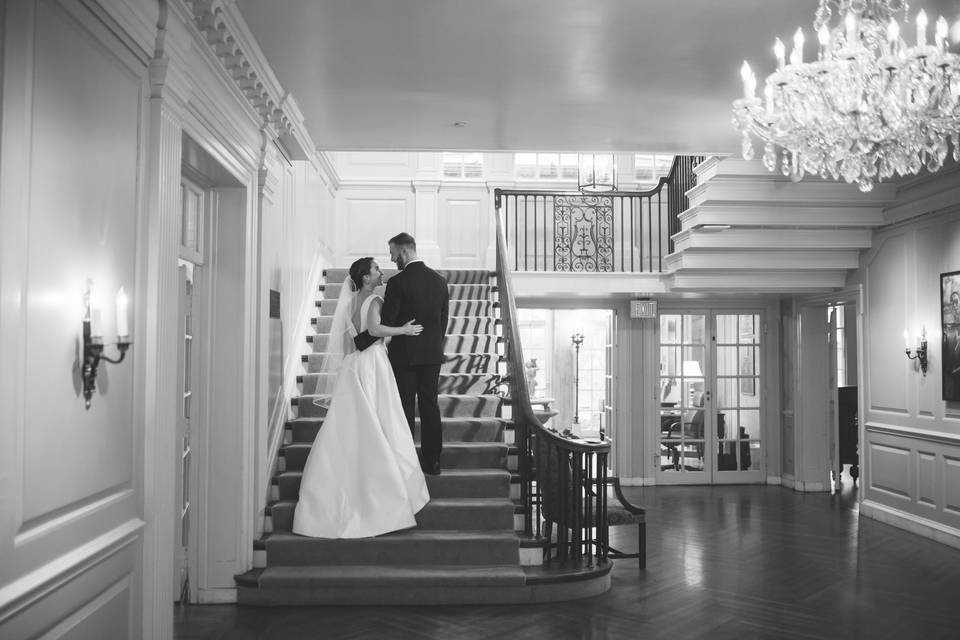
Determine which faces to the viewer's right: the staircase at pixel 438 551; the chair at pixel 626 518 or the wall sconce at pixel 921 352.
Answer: the chair

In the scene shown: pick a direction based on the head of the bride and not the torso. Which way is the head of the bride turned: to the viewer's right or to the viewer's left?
to the viewer's right

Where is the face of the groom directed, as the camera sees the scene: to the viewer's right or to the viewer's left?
to the viewer's left

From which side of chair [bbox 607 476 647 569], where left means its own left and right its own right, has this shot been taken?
right

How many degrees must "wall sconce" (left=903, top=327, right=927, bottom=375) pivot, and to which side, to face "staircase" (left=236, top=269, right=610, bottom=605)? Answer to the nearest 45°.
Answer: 0° — it already faces it

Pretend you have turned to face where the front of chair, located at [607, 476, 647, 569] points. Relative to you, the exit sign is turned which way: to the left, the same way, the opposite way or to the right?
to the right

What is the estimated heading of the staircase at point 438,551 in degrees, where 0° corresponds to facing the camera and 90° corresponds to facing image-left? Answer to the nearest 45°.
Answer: approximately 0°
